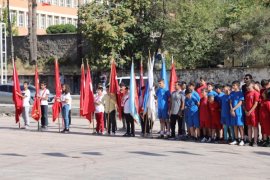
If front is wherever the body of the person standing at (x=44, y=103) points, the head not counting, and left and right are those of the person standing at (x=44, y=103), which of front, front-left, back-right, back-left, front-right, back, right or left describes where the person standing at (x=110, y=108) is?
left

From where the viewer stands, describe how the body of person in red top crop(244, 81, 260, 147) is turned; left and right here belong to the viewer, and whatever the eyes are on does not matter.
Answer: facing the viewer and to the left of the viewer

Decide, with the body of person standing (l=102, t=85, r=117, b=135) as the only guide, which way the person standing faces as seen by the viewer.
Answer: toward the camera

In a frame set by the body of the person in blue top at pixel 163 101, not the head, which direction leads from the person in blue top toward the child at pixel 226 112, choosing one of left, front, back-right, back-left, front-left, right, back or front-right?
left

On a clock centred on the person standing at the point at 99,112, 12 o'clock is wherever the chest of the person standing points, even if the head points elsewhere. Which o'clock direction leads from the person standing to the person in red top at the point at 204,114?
The person in red top is roughly at 9 o'clock from the person standing.

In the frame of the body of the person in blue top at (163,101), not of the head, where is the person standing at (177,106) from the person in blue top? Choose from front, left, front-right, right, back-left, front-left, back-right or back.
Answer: left

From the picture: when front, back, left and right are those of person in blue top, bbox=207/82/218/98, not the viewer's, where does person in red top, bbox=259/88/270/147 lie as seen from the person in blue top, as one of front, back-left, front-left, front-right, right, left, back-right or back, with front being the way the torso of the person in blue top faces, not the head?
left

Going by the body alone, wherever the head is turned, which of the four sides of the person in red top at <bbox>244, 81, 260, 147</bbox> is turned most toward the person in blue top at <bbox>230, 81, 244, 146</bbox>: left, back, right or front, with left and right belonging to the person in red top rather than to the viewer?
right

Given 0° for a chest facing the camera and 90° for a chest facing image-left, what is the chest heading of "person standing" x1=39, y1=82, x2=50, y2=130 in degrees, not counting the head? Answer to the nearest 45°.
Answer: approximately 45°

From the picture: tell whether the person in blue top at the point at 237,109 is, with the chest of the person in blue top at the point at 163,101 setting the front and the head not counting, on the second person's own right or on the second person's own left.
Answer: on the second person's own left

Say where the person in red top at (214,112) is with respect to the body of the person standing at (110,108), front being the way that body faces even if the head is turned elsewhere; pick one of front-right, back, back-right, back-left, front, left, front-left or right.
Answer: front-left

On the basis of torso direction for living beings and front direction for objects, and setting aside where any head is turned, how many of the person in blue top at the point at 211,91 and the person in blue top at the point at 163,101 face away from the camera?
0
